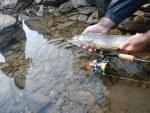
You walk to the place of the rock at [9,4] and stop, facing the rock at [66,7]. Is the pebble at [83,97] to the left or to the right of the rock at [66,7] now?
right

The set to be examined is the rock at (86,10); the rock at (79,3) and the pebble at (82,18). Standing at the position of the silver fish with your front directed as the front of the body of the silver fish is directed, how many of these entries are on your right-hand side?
3

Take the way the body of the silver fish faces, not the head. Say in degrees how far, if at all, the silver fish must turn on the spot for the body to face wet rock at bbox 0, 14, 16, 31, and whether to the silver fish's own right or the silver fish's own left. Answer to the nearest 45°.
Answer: approximately 45° to the silver fish's own right

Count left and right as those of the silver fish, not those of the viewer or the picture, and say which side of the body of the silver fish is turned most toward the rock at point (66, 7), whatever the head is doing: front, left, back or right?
right

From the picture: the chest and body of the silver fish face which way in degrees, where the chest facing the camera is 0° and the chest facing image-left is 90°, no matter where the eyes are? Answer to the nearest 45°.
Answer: approximately 90°

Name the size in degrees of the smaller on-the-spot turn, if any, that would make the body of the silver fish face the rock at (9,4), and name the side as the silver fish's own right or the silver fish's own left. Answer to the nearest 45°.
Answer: approximately 45° to the silver fish's own right
